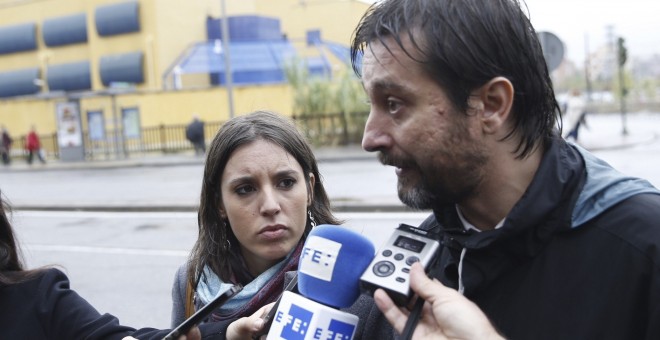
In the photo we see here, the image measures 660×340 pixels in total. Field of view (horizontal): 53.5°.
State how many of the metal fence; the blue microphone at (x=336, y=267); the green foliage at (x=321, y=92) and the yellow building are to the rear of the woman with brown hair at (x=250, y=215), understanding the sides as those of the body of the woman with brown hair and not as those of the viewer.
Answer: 3

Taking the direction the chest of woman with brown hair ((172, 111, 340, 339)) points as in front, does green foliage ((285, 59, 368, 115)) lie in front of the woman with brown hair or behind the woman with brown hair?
behind

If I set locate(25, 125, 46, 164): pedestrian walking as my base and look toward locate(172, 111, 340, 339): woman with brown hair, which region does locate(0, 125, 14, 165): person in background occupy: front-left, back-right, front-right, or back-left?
back-right

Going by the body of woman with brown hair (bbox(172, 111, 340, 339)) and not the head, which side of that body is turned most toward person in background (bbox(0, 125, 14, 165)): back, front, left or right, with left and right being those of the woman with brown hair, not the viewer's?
back

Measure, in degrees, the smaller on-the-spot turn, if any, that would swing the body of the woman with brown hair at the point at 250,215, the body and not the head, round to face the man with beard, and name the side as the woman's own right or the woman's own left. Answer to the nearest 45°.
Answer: approximately 45° to the woman's own left

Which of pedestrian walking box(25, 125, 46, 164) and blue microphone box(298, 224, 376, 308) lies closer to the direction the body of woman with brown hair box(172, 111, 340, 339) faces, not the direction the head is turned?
the blue microphone

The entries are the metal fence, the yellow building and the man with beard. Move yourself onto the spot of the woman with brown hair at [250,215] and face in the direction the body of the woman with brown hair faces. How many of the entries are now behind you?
2

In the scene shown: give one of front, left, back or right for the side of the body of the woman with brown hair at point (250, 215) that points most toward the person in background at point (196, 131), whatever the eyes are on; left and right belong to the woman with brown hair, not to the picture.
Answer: back

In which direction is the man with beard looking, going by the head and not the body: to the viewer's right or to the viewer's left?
to the viewer's left

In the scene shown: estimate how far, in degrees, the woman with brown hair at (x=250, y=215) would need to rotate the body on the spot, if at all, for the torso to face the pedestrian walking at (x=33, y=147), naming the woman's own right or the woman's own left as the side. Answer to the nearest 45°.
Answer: approximately 180°

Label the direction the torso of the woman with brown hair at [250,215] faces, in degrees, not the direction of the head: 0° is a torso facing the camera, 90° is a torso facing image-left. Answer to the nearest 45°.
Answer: approximately 0°

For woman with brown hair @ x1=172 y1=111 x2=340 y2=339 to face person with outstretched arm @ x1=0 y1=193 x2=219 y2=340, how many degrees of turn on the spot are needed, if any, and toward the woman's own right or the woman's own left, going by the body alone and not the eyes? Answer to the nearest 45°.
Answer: approximately 90° to the woman's own right

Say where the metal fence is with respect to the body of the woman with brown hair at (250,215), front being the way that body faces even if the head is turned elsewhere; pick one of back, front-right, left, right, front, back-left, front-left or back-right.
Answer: back

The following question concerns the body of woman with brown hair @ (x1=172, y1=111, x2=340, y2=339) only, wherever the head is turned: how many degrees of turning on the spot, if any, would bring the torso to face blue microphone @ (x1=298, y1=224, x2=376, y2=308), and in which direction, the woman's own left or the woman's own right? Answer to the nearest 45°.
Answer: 0° — they already face it
